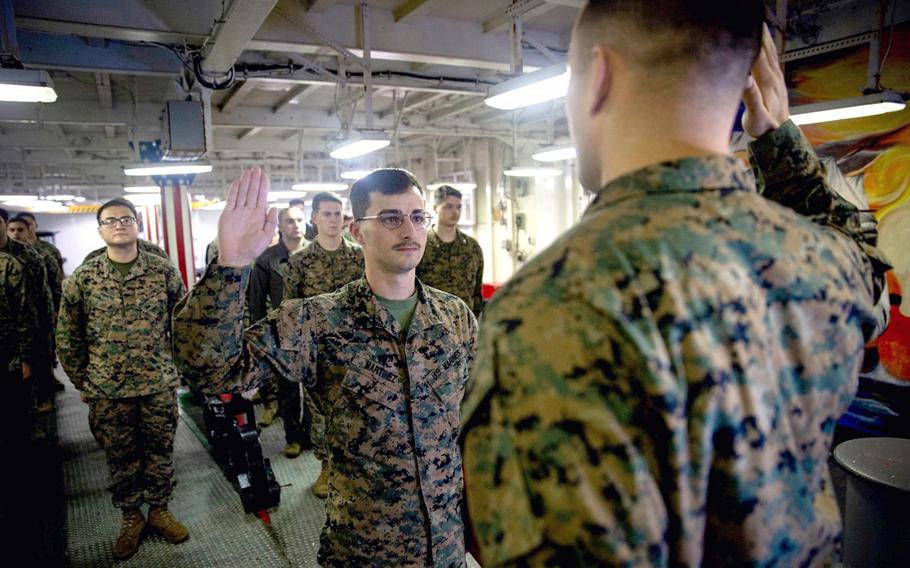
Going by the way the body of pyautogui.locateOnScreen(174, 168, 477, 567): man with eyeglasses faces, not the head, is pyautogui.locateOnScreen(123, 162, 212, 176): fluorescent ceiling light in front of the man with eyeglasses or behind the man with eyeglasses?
behind

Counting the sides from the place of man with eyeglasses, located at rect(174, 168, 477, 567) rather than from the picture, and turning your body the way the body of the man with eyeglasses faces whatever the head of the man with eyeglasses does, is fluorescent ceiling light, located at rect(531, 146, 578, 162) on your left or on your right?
on your left

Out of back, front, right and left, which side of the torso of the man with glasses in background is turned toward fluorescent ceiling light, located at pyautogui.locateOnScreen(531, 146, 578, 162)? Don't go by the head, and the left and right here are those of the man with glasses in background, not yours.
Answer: left

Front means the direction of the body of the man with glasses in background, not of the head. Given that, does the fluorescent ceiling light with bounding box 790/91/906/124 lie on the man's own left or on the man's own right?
on the man's own left

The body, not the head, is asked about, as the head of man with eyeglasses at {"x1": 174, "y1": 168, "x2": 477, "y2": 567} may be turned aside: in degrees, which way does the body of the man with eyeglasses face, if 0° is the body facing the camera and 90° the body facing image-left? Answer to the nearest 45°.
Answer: approximately 315°

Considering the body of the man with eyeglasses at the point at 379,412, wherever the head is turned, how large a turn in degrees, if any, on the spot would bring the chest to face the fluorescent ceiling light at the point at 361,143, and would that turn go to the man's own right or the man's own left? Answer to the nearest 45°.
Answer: approximately 135° to the man's own left

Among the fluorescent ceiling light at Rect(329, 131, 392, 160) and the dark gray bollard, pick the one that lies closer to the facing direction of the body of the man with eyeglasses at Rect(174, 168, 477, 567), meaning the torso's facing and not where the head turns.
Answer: the dark gray bollard

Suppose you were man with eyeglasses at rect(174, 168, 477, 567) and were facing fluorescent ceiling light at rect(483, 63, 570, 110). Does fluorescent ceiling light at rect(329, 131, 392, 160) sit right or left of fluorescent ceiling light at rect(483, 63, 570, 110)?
left

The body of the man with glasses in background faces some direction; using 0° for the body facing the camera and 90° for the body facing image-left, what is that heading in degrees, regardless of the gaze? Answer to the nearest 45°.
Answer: approximately 0°

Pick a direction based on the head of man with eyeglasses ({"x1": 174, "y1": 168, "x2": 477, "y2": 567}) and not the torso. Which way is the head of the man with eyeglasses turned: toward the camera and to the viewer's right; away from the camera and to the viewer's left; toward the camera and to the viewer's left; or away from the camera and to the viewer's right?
toward the camera and to the viewer's right
